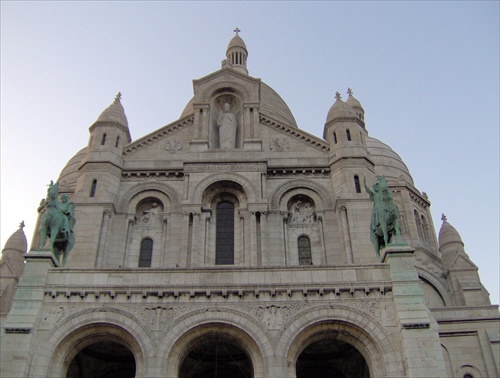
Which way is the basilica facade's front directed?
toward the camera
